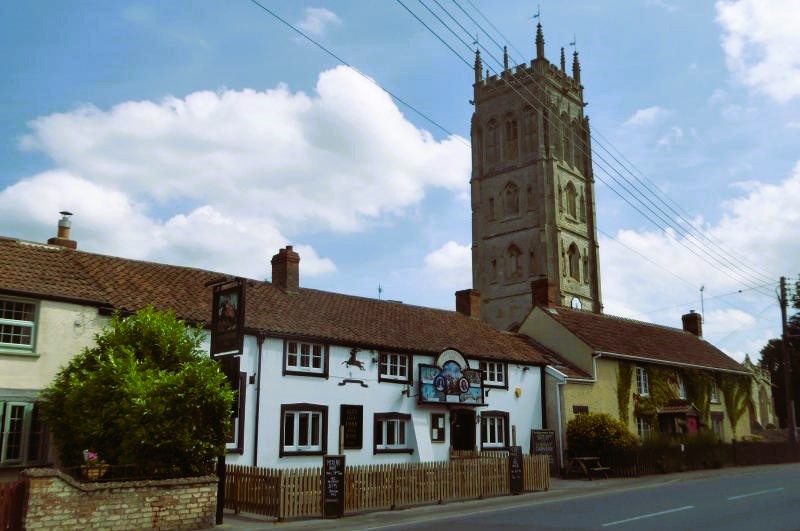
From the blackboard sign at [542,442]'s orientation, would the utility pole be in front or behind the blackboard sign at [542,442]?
behind

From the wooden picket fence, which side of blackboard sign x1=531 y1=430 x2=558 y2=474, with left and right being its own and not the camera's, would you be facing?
front

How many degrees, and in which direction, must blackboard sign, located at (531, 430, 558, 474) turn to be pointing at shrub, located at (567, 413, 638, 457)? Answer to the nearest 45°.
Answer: approximately 135° to its left

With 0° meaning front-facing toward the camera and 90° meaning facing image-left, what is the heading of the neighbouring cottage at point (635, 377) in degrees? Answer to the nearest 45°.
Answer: approximately 315°

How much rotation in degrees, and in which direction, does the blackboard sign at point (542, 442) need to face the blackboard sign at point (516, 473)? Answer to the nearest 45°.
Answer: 0° — it already faces it

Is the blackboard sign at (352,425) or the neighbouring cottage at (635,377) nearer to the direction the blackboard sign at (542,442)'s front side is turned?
the blackboard sign

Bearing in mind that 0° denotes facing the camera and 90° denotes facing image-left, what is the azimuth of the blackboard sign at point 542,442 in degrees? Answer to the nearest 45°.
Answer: approximately 0°

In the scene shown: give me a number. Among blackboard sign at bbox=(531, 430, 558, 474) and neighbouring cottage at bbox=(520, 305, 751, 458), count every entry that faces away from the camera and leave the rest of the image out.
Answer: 0

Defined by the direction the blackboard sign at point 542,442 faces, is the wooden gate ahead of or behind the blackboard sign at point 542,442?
ahead

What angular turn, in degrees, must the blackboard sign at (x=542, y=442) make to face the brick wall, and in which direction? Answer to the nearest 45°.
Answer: approximately 45° to its right
